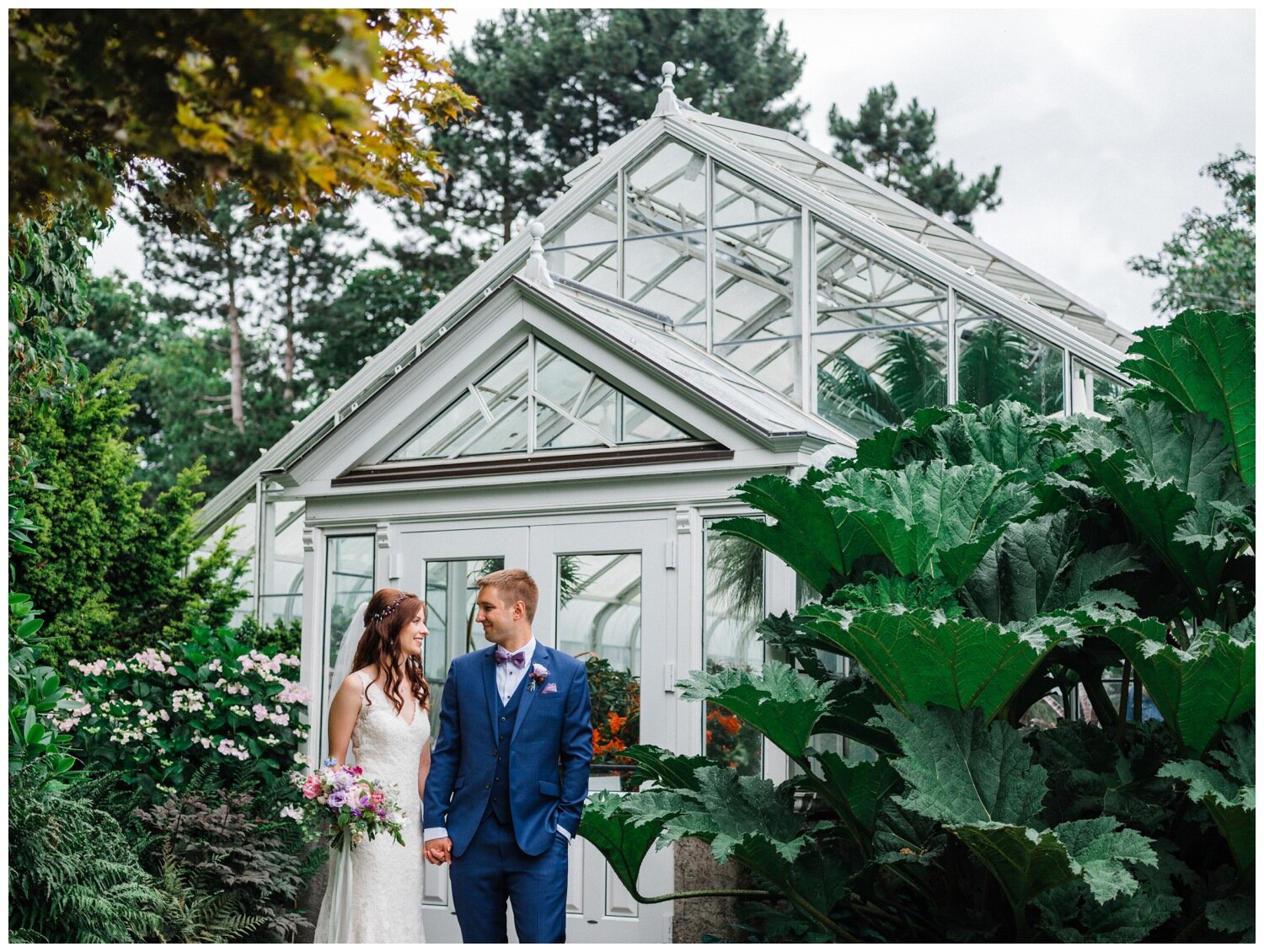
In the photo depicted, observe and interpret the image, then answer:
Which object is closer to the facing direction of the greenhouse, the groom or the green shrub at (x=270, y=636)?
the groom

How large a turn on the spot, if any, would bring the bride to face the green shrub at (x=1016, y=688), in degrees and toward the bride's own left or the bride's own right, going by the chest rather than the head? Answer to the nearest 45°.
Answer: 0° — they already face it

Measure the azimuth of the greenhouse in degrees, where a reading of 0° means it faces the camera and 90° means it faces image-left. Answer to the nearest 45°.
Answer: approximately 45°

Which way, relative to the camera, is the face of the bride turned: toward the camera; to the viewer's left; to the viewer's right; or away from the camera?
to the viewer's right

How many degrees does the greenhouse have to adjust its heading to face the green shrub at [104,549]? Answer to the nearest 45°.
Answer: approximately 90° to its right

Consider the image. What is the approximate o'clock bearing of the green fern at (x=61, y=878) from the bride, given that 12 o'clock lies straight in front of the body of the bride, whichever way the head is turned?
The green fern is roughly at 5 o'clock from the bride.

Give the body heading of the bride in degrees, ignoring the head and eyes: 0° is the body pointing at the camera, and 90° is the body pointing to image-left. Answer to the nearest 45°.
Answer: approximately 315°

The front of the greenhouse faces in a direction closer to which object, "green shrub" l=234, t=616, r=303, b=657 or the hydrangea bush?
the hydrangea bush

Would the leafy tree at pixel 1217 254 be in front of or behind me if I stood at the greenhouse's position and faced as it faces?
behind
